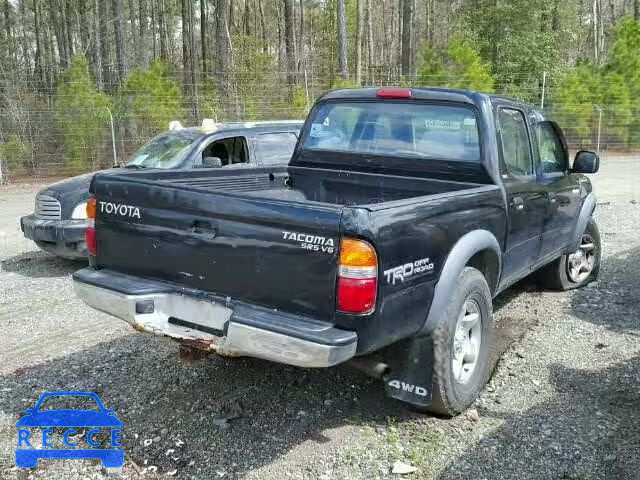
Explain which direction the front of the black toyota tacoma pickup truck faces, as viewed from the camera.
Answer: facing away from the viewer and to the right of the viewer

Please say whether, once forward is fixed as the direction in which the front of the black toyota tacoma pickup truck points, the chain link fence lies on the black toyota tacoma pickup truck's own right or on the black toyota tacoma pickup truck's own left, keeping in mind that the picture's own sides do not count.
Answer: on the black toyota tacoma pickup truck's own left
